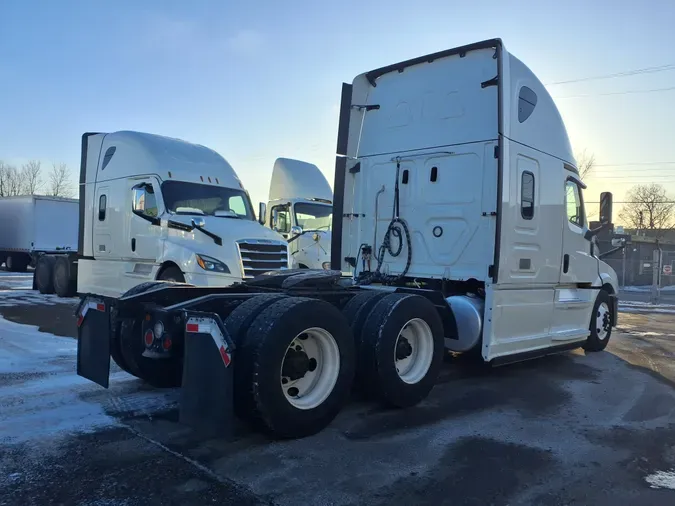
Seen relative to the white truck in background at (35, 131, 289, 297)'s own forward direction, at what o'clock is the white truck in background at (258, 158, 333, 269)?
the white truck in background at (258, 158, 333, 269) is roughly at 9 o'clock from the white truck in background at (35, 131, 289, 297).

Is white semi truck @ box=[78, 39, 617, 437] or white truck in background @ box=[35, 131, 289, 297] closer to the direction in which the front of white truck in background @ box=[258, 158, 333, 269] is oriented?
the white semi truck

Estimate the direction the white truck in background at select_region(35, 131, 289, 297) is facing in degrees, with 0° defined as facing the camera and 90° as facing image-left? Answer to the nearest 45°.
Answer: approximately 315°

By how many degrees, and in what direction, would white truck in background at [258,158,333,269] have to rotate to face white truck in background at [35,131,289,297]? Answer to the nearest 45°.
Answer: approximately 90° to its right

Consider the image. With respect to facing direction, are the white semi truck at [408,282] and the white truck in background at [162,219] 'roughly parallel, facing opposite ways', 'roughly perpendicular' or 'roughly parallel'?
roughly perpendicular

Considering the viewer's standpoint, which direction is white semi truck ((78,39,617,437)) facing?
facing away from the viewer and to the right of the viewer

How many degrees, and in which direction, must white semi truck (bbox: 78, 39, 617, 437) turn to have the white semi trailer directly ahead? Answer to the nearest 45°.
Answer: approximately 90° to its left

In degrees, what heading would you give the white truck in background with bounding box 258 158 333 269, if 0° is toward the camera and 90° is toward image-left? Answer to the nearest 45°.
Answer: approximately 315°

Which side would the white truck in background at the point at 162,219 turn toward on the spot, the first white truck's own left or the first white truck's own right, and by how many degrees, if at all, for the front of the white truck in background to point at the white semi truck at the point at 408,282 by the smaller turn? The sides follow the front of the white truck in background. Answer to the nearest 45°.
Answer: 0° — it already faces it
